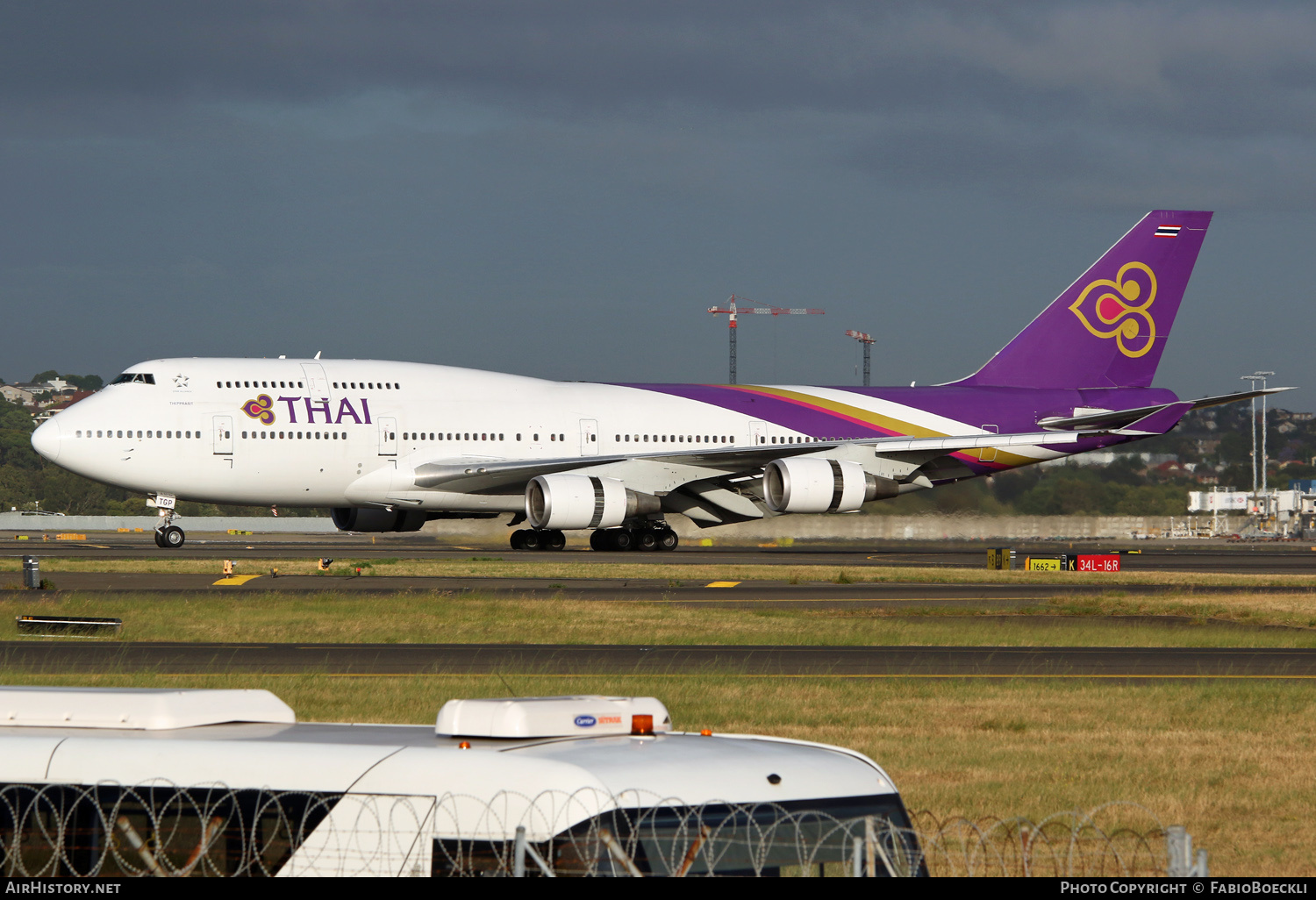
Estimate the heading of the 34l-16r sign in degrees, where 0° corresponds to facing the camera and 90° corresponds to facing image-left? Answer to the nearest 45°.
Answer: approximately 0°

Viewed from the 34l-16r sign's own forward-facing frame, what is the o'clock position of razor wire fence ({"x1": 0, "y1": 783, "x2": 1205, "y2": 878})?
The razor wire fence is roughly at 12 o'clock from the 34l-16r sign.
